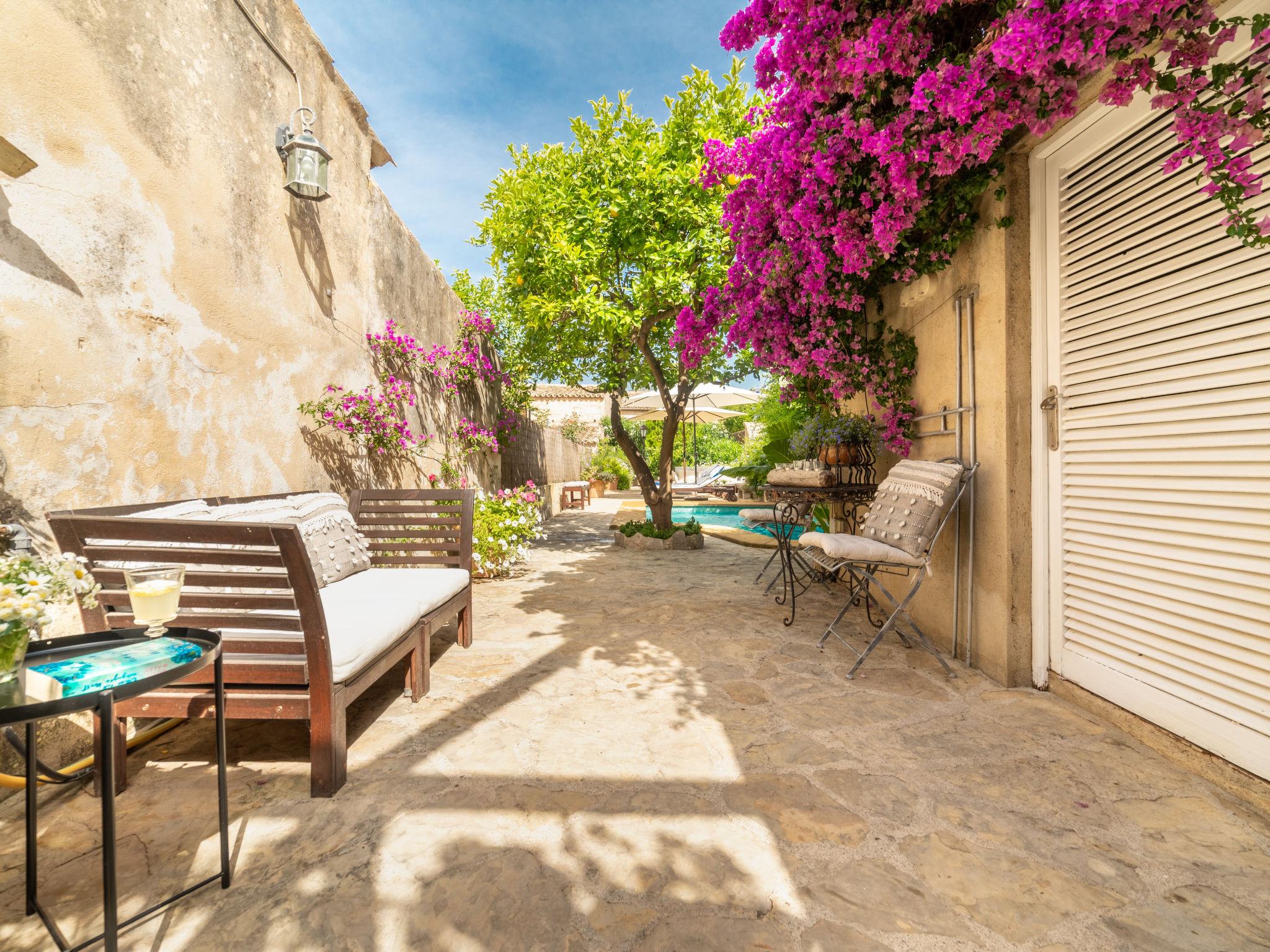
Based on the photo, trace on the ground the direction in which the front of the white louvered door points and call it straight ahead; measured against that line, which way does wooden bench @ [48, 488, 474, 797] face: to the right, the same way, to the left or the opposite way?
the opposite way

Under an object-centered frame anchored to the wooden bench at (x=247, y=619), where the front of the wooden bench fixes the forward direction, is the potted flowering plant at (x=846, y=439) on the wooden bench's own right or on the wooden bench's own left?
on the wooden bench's own left

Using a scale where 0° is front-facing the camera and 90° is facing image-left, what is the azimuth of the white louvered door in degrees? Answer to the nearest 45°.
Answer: approximately 45°

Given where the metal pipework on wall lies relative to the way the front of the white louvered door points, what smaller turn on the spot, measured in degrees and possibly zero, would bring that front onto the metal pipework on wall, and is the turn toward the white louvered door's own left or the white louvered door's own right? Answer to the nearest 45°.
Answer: approximately 90° to the white louvered door's own right

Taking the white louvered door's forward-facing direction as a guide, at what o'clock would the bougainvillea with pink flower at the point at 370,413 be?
The bougainvillea with pink flower is roughly at 1 o'clock from the white louvered door.

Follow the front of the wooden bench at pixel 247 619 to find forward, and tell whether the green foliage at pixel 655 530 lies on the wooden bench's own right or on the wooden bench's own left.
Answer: on the wooden bench's own left

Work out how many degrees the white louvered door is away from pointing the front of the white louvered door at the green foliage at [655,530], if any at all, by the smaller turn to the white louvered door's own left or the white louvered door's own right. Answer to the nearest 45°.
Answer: approximately 90° to the white louvered door's own right

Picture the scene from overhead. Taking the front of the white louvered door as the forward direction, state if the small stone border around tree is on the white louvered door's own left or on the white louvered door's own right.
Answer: on the white louvered door's own right

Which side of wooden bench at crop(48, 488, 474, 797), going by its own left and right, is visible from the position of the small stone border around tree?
left

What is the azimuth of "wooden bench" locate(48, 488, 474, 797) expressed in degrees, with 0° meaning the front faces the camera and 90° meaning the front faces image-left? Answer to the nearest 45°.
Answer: approximately 315°

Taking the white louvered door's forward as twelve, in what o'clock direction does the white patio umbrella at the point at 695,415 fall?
The white patio umbrella is roughly at 3 o'clock from the white louvered door.
